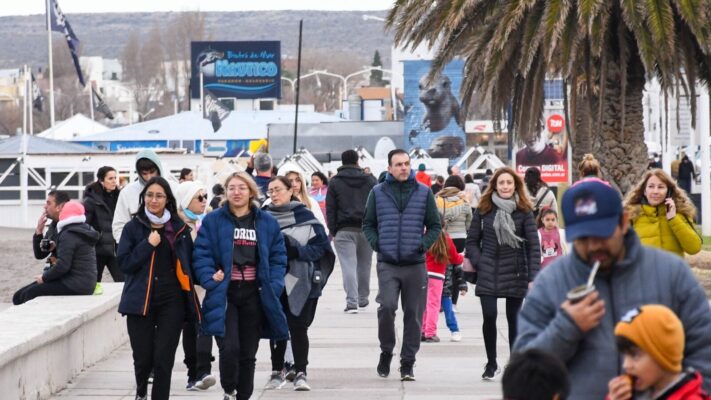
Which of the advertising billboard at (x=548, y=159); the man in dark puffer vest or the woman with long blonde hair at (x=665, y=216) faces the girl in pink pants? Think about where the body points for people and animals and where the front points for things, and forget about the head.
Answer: the advertising billboard

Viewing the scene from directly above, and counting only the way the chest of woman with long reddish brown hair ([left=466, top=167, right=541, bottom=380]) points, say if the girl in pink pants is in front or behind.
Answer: behind

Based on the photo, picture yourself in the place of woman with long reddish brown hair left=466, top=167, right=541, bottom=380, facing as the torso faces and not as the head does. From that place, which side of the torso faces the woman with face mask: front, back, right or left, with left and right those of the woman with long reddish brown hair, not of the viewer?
right

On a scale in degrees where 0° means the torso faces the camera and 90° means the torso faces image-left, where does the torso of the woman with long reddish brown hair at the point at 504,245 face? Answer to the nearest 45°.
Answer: approximately 0°

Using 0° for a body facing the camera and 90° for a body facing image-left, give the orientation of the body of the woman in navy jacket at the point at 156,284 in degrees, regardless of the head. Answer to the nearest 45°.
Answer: approximately 0°

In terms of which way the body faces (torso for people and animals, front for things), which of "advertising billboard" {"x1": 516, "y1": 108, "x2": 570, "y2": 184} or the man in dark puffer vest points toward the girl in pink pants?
the advertising billboard

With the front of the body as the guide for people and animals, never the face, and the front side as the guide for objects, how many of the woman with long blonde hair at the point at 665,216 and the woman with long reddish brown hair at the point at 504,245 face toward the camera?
2
